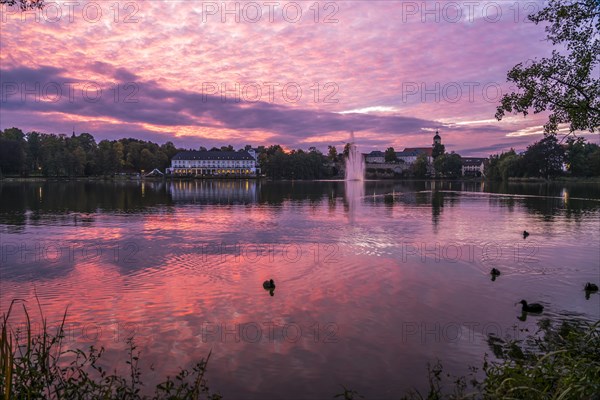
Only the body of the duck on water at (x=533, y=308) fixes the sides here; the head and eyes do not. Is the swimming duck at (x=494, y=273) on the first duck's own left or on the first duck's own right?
on the first duck's own right

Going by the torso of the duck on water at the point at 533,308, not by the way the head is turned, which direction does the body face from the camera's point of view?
to the viewer's left

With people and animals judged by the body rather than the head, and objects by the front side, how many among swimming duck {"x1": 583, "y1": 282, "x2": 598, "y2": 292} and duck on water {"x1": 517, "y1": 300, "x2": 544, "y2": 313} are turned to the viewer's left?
2

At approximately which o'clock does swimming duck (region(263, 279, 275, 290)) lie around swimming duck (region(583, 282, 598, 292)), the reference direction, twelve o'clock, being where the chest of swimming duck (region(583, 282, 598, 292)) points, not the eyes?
swimming duck (region(263, 279, 275, 290)) is roughly at 11 o'clock from swimming duck (region(583, 282, 598, 292)).

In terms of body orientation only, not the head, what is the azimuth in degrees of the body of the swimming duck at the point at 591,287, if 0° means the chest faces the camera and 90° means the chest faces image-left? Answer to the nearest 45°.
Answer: approximately 90°
